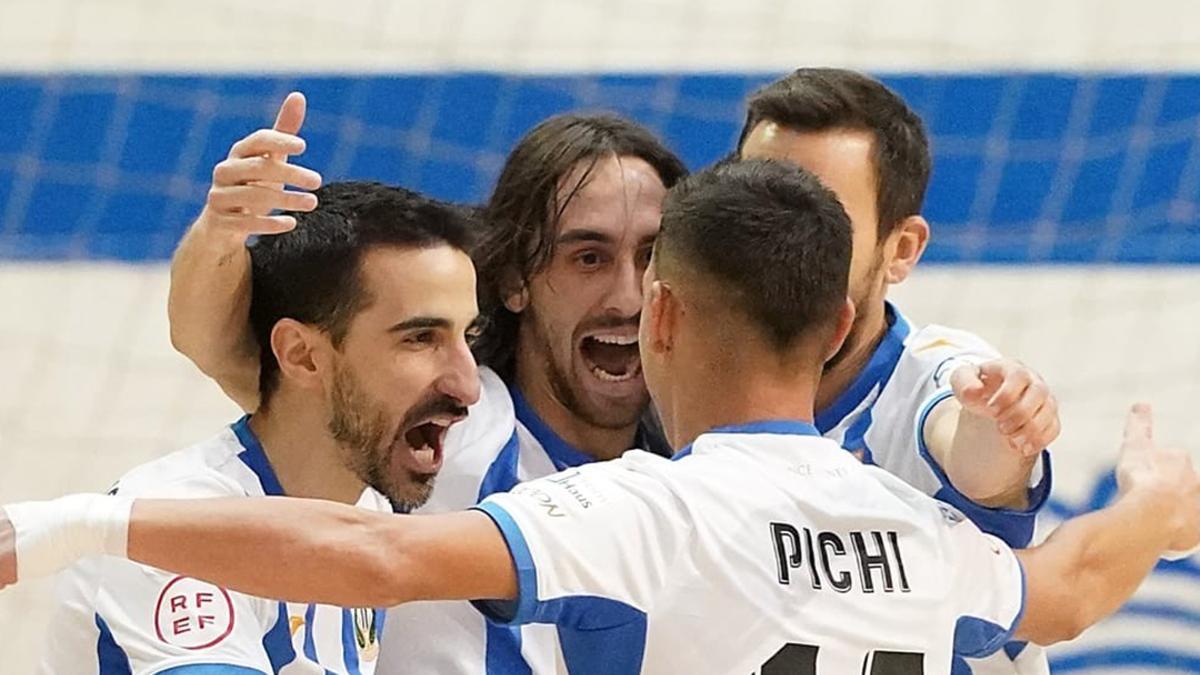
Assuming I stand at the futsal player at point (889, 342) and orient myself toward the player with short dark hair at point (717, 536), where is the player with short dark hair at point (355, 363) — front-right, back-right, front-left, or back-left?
front-right

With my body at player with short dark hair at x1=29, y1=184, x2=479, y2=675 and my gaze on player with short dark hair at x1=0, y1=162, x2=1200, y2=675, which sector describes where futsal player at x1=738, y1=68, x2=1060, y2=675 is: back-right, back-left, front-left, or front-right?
front-left

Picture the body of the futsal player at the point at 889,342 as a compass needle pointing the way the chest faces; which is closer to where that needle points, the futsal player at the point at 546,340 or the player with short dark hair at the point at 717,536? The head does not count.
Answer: the player with short dark hair

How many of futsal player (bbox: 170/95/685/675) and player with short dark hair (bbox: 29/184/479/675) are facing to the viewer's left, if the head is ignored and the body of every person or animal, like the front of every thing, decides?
0

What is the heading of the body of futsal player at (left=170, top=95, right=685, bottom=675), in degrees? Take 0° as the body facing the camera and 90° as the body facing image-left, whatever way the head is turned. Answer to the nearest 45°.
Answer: approximately 315°

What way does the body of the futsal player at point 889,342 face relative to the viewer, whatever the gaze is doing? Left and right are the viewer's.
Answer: facing the viewer and to the left of the viewer

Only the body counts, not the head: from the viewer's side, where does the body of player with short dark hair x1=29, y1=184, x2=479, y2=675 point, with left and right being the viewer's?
facing the viewer and to the right of the viewer

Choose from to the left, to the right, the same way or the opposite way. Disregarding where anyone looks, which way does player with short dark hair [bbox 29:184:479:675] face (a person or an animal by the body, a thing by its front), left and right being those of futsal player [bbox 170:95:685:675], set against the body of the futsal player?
the same way

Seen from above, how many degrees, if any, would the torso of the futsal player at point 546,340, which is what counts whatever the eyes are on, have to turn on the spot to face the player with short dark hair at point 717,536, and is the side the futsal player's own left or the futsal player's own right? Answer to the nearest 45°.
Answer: approximately 45° to the futsal player's own right

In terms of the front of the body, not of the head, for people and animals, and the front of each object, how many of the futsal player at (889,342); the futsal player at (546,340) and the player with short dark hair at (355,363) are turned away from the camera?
0

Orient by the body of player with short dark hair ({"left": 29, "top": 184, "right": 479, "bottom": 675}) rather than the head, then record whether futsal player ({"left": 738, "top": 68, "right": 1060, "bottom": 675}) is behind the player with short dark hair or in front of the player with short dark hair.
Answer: in front

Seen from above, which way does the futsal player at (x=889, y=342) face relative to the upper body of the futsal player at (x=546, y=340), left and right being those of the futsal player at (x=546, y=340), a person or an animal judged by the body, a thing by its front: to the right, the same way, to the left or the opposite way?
to the right

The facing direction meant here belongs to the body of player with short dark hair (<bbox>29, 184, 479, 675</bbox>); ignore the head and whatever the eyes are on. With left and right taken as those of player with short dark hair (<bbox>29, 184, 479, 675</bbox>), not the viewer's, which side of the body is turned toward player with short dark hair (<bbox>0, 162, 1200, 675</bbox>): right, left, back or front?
front
